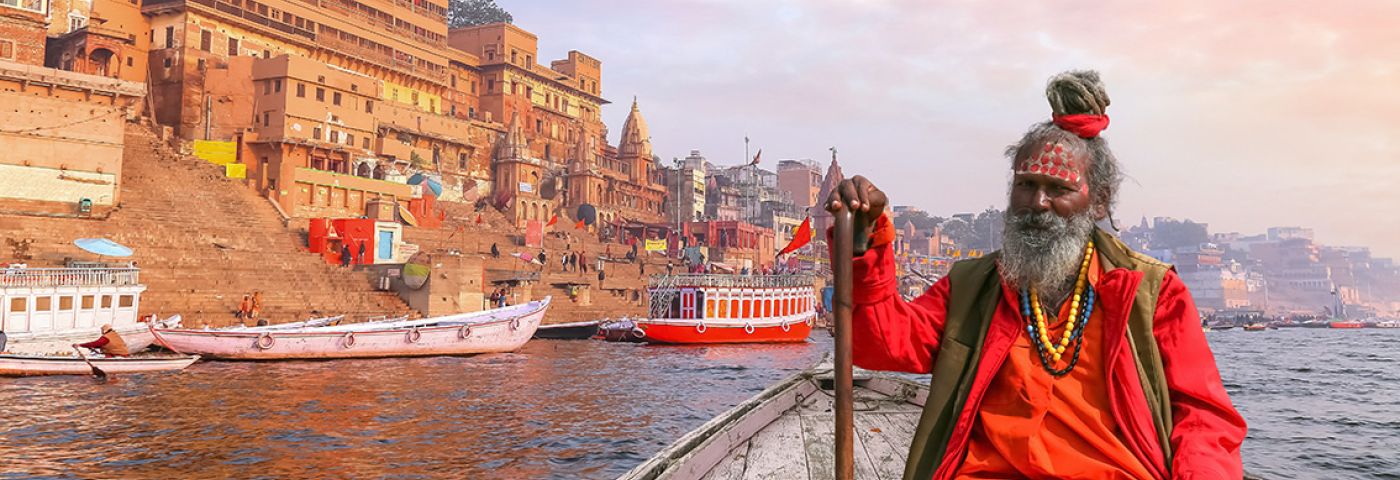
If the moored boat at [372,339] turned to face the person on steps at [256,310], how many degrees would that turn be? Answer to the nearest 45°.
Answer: approximately 135° to its left

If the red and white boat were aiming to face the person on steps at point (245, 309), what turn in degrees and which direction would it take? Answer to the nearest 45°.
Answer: approximately 45° to its left

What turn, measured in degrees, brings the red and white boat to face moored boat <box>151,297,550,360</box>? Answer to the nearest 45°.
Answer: approximately 45° to its left

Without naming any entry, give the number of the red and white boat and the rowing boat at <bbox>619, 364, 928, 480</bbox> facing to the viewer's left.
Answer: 1

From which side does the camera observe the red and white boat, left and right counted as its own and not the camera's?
left

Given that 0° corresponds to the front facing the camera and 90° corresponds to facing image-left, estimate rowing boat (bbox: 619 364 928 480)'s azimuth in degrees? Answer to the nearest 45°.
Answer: approximately 180°

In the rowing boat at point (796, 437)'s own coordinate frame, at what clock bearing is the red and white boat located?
The red and white boat is roughly at 12 o'clock from the rowing boat.

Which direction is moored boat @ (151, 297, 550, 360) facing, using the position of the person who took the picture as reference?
facing to the right of the viewer

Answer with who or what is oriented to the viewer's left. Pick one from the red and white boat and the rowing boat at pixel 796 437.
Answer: the red and white boat

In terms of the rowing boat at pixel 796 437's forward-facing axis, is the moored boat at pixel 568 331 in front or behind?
in front

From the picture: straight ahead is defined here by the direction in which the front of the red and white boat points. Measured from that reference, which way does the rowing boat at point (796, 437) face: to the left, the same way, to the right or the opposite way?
to the right

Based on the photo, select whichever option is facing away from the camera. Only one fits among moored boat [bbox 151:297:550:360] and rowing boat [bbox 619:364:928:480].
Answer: the rowing boat

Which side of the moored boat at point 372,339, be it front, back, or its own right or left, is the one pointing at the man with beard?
right
